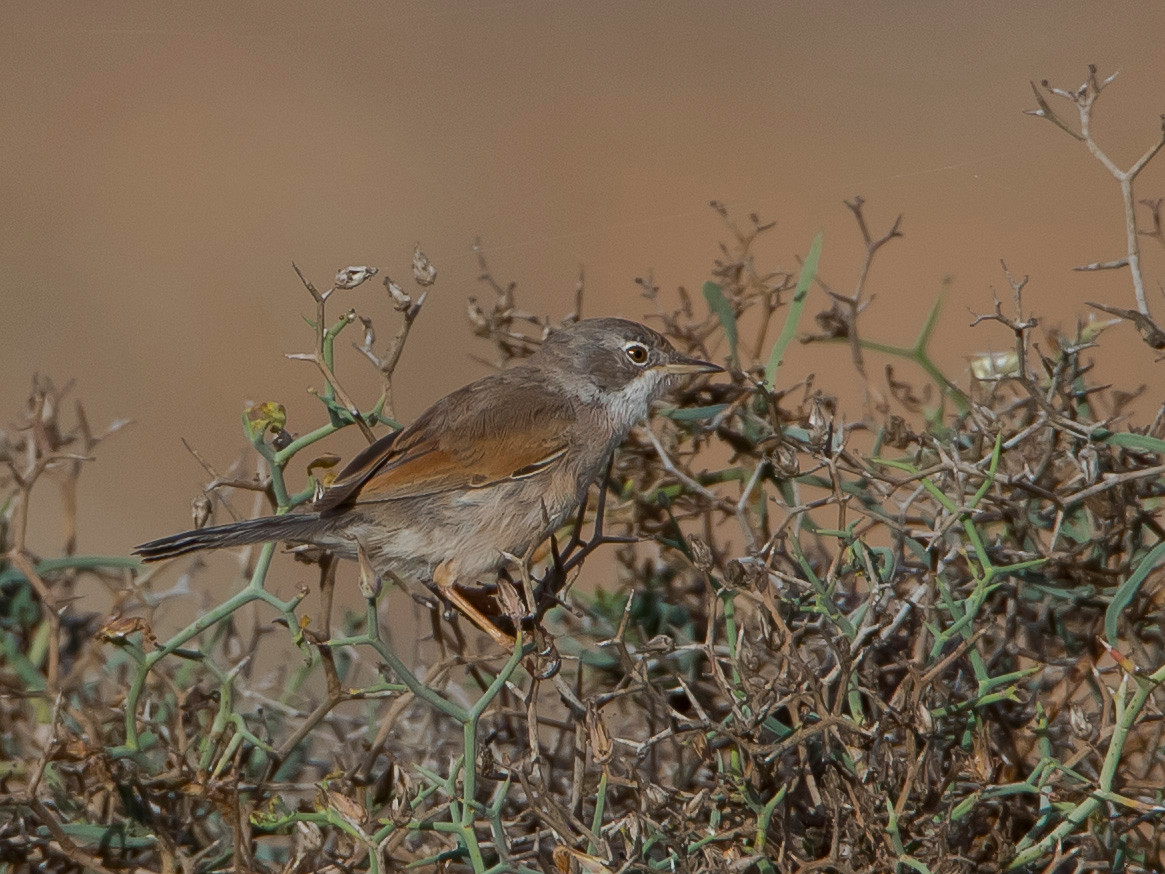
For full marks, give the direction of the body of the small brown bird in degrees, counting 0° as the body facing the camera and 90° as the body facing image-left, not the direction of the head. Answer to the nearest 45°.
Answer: approximately 270°
